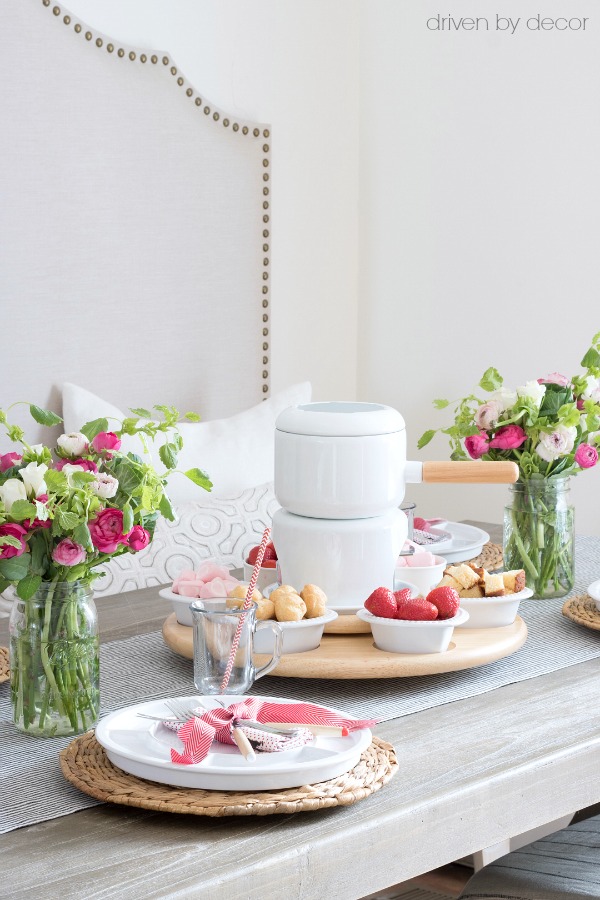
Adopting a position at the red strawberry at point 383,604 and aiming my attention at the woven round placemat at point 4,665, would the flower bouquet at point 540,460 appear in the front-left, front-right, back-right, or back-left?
back-right

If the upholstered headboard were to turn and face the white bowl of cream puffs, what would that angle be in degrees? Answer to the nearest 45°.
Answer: approximately 45° to its right

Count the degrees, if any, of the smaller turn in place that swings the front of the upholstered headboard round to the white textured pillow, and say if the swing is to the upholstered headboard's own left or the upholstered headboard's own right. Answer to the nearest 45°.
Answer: approximately 45° to the upholstered headboard's own right

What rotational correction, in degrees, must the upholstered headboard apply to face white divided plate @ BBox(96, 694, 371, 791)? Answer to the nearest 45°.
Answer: approximately 45° to its right

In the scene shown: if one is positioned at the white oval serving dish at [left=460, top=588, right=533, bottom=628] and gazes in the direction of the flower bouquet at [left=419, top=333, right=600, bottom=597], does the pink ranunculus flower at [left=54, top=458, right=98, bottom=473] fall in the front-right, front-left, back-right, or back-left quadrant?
back-left

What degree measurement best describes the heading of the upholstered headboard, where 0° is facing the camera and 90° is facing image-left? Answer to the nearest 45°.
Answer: approximately 315°
